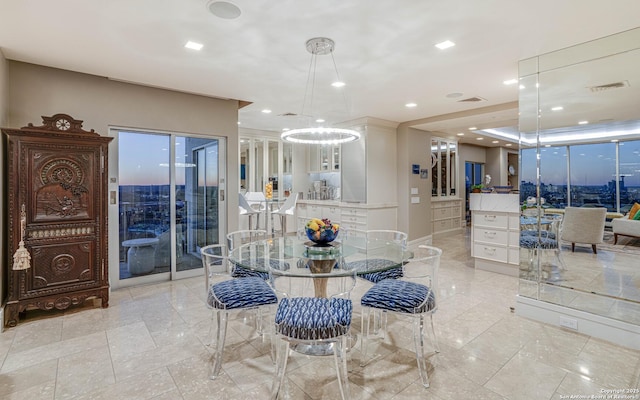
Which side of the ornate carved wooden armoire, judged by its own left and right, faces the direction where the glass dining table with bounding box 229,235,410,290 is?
front

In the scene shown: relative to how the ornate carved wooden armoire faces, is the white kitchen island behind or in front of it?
in front

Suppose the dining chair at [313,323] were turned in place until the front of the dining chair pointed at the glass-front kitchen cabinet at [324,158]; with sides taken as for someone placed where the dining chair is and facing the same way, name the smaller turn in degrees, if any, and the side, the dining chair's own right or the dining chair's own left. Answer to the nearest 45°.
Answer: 0° — it already faces it

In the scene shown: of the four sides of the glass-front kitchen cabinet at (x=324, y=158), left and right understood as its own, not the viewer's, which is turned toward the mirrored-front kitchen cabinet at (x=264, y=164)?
right

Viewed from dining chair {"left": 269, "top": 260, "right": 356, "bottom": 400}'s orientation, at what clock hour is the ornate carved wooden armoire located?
The ornate carved wooden armoire is roughly at 10 o'clock from the dining chair.

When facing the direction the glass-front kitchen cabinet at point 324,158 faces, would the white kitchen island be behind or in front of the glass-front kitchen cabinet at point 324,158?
in front

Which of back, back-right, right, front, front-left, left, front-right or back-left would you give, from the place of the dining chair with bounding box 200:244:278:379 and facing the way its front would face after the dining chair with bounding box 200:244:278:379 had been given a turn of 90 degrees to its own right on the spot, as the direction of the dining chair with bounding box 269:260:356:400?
front

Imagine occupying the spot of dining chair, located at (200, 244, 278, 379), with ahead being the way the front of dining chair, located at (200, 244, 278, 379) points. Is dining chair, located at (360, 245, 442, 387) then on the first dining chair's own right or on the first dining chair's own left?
on the first dining chair's own right

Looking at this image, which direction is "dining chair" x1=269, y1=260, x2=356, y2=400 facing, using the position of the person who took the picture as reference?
facing away from the viewer

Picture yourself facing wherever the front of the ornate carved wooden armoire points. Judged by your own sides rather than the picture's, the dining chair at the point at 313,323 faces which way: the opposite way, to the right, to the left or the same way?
the opposite way

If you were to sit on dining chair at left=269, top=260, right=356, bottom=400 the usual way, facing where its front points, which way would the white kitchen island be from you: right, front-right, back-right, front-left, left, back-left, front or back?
front-right

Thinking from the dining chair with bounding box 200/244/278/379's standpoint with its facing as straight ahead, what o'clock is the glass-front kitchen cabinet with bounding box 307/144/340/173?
The glass-front kitchen cabinet is roughly at 11 o'clock from the dining chair.

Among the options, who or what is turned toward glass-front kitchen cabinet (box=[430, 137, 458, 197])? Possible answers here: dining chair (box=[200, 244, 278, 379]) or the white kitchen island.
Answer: the dining chair

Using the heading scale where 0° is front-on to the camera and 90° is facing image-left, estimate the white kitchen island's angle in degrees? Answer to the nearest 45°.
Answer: approximately 45°

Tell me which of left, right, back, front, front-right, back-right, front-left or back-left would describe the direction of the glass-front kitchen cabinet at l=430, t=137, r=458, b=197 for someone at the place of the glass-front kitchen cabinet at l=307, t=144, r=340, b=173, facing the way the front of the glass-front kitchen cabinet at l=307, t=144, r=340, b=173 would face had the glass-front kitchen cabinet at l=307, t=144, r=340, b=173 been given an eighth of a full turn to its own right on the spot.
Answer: back-left
